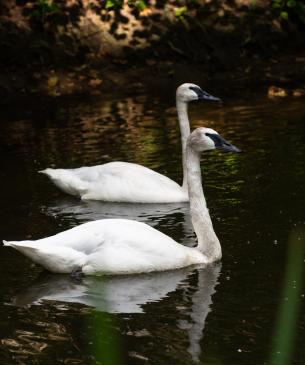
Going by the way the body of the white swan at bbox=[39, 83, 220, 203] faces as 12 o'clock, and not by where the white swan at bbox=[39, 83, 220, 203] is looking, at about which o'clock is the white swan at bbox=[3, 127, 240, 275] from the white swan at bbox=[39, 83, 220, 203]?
the white swan at bbox=[3, 127, 240, 275] is roughly at 3 o'clock from the white swan at bbox=[39, 83, 220, 203].

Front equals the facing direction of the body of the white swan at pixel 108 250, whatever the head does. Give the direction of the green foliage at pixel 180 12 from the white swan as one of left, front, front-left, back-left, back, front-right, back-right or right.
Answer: left

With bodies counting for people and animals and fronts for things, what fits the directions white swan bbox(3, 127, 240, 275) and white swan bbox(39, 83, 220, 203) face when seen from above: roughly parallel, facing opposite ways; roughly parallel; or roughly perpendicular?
roughly parallel

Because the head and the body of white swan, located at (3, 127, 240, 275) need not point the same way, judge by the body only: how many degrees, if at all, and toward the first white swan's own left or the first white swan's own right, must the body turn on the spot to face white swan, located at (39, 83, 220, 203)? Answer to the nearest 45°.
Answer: approximately 90° to the first white swan's own left

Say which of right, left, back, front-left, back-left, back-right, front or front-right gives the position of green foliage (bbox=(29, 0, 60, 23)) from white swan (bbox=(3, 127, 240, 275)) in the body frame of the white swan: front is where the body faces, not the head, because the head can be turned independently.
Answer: left

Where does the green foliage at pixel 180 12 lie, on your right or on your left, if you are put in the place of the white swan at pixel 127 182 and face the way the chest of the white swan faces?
on your left

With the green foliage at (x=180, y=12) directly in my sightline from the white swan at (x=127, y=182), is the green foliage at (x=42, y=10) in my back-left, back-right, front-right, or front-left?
front-left

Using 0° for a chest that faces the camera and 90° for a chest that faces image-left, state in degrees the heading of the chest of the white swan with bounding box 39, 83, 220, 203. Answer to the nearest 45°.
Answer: approximately 270°

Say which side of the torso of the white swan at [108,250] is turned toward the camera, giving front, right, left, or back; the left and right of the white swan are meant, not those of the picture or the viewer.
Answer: right

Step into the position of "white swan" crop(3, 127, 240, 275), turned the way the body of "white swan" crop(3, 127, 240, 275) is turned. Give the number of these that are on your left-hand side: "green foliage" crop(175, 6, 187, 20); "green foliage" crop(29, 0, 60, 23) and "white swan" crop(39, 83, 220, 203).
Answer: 3

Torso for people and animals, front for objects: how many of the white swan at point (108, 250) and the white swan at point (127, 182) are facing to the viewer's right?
2

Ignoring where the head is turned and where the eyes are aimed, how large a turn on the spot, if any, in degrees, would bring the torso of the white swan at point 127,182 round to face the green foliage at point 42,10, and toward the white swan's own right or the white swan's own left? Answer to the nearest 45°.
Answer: approximately 90° to the white swan's own left
